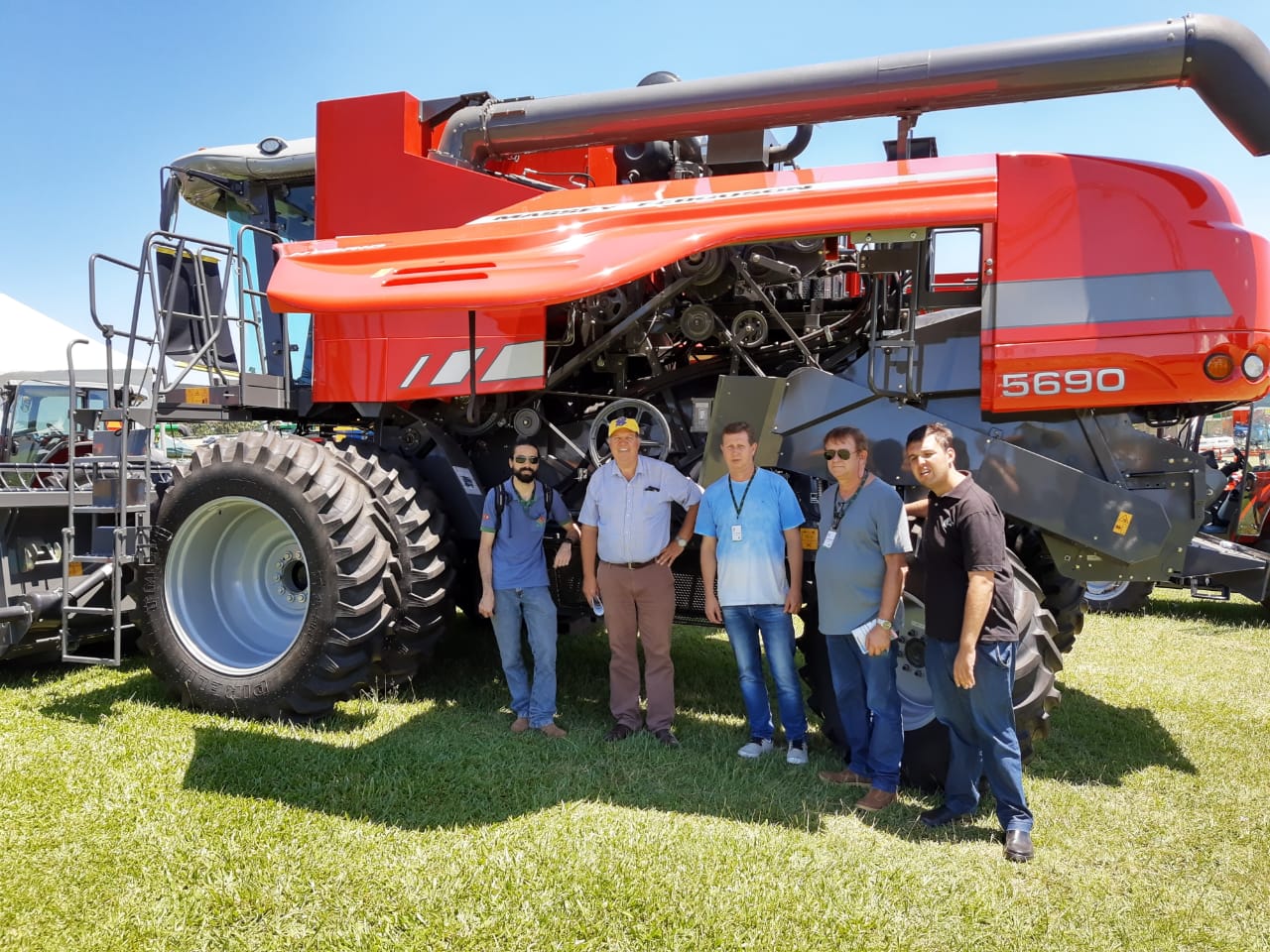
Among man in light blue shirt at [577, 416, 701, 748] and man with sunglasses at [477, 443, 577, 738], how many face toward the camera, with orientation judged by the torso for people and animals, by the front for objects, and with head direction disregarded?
2

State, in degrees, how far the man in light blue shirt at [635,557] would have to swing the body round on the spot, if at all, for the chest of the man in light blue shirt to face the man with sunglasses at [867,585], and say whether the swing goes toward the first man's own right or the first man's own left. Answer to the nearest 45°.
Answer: approximately 45° to the first man's own left

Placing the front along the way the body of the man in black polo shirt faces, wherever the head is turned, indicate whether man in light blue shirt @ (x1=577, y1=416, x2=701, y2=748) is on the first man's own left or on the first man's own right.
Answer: on the first man's own right

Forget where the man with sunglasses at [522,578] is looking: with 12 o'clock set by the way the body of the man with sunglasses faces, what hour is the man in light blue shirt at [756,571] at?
The man in light blue shirt is roughly at 10 o'clock from the man with sunglasses.

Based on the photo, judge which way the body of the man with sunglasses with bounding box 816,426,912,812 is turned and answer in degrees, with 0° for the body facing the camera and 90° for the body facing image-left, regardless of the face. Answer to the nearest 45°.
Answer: approximately 45°

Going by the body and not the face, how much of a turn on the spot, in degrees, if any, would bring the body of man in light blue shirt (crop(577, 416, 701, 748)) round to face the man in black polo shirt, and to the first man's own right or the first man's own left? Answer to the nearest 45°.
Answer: approximately 45° to the first man's own left
